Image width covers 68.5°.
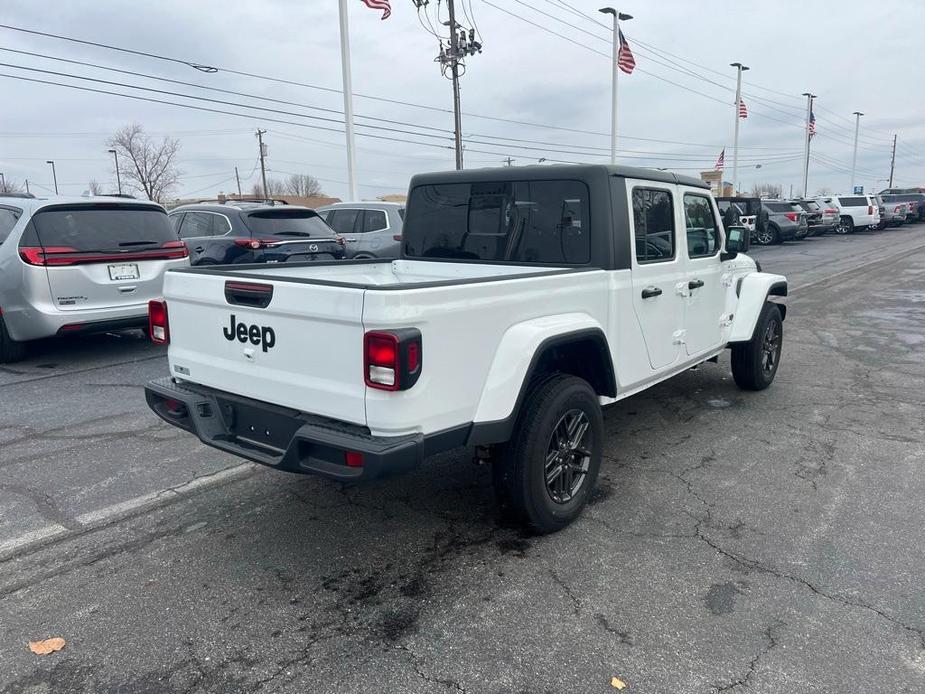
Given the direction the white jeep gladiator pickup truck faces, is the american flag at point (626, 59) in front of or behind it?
in front

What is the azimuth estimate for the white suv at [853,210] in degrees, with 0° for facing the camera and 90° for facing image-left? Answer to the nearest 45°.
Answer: approximately 135°

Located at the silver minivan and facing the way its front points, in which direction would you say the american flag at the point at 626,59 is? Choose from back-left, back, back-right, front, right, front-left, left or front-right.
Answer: right

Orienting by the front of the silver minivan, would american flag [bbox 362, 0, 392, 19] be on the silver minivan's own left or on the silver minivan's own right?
on the silver minivan's own right

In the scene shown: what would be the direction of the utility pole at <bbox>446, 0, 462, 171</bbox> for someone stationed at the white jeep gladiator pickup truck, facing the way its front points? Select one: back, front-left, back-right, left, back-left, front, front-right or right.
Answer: front-left

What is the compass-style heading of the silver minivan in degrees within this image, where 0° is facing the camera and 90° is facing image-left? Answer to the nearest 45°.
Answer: approximately 135°

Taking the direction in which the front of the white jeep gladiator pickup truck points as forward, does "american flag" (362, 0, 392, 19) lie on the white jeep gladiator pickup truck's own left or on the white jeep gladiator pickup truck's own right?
on the white jeep gladiator pickup truck's own left

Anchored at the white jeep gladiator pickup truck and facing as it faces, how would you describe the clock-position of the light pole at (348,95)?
The light pole is roughly at 10 o'clock from the white jeep gladiator pickup truck.

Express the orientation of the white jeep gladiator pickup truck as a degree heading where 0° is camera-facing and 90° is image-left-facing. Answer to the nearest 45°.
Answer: approximately 225°

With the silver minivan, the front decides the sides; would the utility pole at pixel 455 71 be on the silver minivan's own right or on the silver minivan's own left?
on the silver minivan's own right
